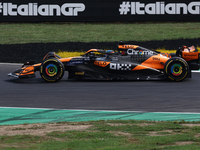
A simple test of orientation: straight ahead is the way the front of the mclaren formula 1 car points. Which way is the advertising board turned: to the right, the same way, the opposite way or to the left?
to the left

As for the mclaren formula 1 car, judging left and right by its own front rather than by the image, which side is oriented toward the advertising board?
right

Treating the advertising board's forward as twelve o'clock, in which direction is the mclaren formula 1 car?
The mclaren formula 1 car is roughly at 12 o'clock from the advertising board.

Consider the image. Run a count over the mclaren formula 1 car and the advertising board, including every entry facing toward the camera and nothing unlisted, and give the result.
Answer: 1

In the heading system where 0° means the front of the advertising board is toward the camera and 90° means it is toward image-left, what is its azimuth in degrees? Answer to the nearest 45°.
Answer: approximately 0°

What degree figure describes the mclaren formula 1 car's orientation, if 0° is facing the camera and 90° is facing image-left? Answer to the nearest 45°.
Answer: approximately 90°
